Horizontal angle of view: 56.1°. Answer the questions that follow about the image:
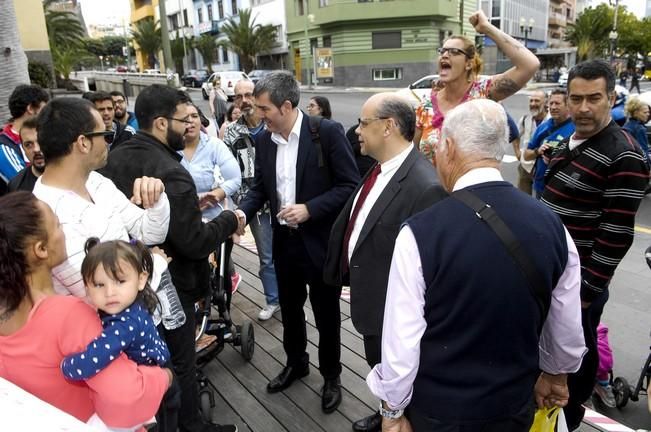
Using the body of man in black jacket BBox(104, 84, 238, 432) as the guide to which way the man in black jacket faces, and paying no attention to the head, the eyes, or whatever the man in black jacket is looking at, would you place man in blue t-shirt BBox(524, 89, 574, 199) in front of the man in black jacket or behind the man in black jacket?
in front

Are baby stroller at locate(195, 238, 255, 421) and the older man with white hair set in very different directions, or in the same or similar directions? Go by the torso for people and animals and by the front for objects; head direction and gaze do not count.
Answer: very different directions

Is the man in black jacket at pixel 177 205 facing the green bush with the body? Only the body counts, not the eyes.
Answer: no

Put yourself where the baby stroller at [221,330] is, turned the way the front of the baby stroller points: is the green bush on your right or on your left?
on your right

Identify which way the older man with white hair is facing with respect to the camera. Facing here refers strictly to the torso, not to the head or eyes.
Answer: away from the camera

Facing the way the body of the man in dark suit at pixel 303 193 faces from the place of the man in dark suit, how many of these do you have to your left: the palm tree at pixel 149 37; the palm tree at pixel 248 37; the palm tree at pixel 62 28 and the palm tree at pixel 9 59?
0

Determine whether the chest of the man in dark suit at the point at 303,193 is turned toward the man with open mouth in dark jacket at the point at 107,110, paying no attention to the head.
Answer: no

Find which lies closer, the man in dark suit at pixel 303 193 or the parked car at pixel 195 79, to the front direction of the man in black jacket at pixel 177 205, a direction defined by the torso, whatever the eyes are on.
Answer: the man in dark suit

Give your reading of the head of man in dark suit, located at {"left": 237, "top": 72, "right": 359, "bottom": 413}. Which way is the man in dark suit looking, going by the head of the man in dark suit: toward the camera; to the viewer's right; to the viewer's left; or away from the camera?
to the viewer's left

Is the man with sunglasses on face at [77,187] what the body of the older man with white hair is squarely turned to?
no

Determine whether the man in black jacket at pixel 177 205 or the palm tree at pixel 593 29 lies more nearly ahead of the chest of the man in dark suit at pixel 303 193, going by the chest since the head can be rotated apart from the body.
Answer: the man in black jacket

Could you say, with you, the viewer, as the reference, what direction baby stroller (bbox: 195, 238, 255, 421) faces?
facing the viewer and to the left of the viewer

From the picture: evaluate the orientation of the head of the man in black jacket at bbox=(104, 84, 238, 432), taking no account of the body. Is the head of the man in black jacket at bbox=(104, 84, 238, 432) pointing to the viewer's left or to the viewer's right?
to the viewer's right

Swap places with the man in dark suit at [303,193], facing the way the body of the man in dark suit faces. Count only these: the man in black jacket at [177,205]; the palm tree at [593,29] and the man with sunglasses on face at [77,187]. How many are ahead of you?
2

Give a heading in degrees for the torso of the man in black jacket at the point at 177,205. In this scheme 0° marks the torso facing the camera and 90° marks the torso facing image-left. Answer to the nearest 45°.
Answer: approximately 270°

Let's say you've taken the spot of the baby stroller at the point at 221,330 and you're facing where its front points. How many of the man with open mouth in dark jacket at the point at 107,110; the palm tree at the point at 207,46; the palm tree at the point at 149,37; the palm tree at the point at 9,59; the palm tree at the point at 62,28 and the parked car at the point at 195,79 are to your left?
0

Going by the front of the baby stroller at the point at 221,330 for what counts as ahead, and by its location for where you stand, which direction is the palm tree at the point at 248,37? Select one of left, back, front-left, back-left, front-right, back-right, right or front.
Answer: back-right
